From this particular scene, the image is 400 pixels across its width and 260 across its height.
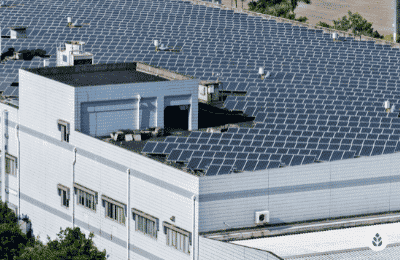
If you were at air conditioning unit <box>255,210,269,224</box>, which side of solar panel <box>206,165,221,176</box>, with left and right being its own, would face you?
left

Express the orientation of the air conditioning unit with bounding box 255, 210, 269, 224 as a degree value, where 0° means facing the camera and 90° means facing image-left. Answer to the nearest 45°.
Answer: approximately 0°

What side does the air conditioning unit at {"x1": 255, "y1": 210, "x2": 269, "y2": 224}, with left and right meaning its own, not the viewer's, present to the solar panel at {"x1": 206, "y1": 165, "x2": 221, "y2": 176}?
right

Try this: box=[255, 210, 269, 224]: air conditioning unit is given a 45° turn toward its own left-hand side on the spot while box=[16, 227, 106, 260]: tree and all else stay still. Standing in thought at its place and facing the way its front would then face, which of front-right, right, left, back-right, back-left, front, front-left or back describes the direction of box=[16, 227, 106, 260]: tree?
back-right

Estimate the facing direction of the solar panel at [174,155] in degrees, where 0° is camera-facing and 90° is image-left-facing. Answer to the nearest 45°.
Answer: approximately 0°

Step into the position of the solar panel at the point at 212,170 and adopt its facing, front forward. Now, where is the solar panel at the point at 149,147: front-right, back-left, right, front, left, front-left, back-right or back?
back-right

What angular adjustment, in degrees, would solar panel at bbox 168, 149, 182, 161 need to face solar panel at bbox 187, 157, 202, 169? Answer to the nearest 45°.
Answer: approximately 45° to its left

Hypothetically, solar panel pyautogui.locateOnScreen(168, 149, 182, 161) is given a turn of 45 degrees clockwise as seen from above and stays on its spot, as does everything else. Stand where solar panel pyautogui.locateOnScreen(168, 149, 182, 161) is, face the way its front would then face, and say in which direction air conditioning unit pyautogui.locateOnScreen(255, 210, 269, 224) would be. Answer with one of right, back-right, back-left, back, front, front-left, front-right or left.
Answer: left

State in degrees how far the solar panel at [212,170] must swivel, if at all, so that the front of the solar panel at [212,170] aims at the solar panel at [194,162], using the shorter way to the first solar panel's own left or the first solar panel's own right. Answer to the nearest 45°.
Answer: approximately 135° to the first solar panel's own right
